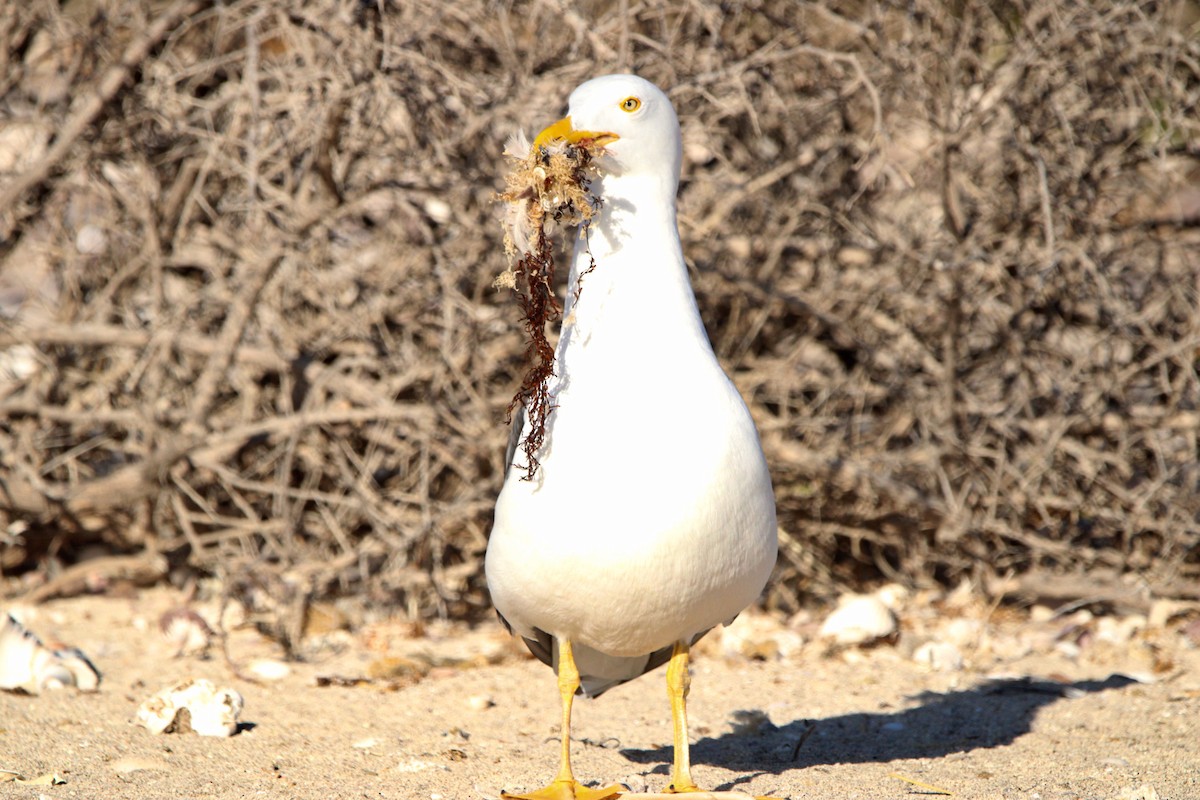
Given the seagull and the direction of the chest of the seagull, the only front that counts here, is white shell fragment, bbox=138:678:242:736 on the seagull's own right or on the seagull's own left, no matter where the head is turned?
on the seagull's own right

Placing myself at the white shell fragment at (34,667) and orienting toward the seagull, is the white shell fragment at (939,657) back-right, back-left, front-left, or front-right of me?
front-left

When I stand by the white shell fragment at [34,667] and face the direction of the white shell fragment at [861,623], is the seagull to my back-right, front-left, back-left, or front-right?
front-right

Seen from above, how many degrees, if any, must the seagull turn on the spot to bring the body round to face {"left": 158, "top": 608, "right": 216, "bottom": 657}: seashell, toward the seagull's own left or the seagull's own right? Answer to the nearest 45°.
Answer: approximately 135° to the seagull's own right

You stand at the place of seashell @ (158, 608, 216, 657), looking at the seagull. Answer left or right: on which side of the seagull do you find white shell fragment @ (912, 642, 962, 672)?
left

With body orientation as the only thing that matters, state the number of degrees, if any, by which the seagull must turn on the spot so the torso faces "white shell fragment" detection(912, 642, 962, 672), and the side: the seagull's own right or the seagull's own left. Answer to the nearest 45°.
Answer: approximately 135° to the seagull's own left

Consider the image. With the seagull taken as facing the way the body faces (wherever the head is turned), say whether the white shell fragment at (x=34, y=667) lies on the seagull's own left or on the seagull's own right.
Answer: on the seagull's own right

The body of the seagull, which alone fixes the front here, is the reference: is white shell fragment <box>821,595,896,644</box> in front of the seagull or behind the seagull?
behind

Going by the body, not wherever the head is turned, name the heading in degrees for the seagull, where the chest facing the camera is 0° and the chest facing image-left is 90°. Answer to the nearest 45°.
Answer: approximately 0°
